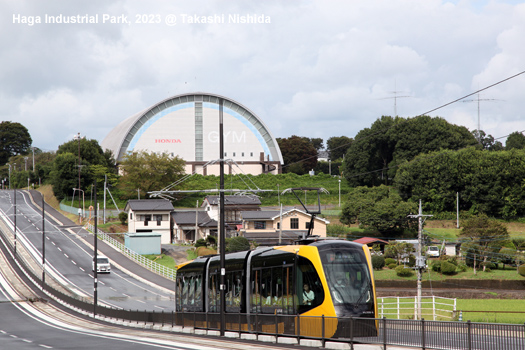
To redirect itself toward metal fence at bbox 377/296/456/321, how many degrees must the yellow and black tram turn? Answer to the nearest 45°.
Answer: approximately 90° to its left

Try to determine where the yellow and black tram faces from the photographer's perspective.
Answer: facing the viewer and to the right of the viewer
